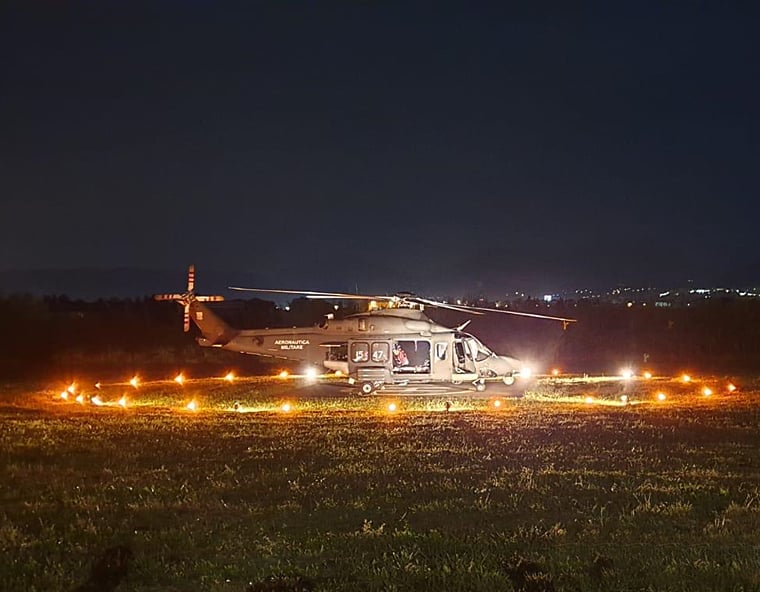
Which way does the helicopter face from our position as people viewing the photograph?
facing to the right of the viewer
